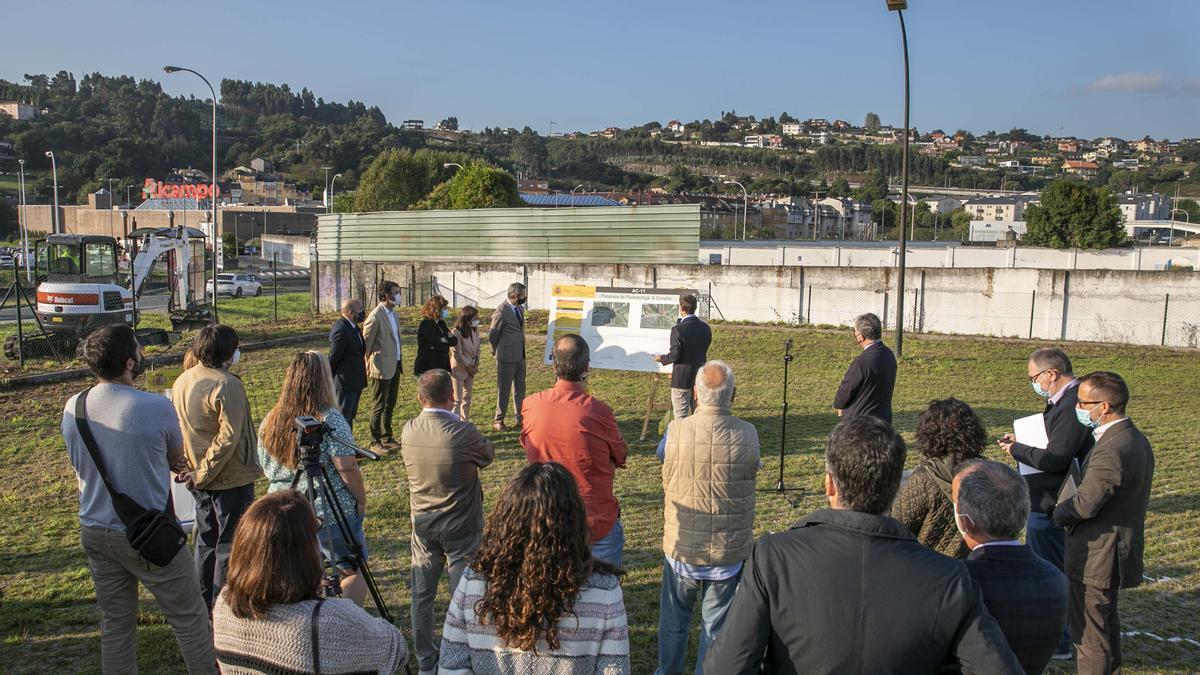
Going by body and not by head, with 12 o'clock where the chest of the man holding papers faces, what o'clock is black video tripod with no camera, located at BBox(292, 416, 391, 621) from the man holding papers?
The black video tripod with no camera is roughly at 11 o'clock from the man holding papers.

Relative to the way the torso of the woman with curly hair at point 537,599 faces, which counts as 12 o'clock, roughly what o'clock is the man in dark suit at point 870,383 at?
The man in dark suit is roughly at 1 o'clock from the woman with curly hair.

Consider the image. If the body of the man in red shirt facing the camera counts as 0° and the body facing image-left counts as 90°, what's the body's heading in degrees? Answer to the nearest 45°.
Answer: approximately 180°

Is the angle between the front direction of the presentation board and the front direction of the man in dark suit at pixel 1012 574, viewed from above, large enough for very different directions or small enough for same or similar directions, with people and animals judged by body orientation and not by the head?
very different directions

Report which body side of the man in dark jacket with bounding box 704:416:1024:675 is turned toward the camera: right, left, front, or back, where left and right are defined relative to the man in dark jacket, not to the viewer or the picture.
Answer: back

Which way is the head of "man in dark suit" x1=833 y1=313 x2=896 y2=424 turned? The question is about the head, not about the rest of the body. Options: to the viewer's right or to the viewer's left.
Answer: to the viewer's left

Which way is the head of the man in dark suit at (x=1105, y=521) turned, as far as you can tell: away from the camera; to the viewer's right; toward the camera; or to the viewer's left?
to the viewer's left

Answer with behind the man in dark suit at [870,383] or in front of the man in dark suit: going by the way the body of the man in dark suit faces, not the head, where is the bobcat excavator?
in front

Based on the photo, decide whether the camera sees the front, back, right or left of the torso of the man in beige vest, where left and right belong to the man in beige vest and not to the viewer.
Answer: back

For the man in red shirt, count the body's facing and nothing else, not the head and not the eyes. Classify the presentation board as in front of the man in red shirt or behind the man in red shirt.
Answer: in front

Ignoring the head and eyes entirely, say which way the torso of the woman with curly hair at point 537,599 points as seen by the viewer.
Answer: away from the camera

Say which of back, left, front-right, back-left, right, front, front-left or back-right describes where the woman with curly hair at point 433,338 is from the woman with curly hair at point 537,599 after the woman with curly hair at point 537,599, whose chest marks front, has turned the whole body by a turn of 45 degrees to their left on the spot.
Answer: front-right

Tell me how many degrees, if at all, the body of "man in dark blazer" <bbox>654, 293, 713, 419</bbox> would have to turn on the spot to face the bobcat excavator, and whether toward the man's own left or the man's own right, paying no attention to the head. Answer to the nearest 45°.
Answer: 0° — they already face it

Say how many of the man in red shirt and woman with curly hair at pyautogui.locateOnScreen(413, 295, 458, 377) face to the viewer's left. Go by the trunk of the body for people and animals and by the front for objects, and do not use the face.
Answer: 0

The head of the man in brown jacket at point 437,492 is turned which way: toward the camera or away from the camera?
away from the camera
